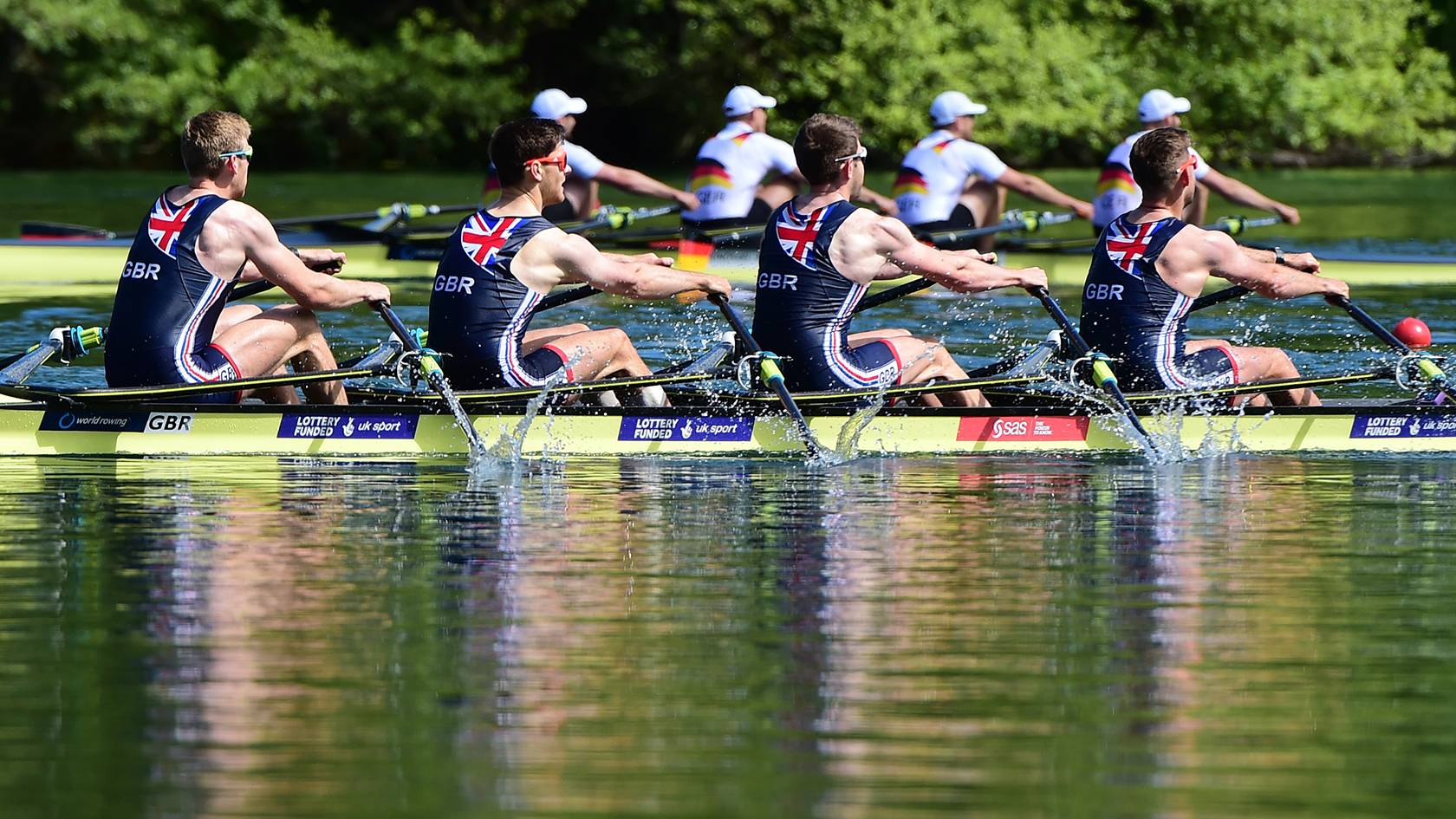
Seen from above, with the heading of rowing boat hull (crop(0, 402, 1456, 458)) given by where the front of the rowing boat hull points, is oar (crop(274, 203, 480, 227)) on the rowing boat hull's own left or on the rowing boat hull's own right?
on the rowing boat hull's own right

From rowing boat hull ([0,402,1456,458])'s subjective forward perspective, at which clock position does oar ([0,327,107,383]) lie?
The oar is roughly at 12 o'clock from the rowing boat hull.

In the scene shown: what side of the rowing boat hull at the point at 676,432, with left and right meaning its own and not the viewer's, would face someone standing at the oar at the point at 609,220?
right

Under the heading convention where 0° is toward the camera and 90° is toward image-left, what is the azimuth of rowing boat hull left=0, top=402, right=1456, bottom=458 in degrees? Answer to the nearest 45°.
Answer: approximately 90°
